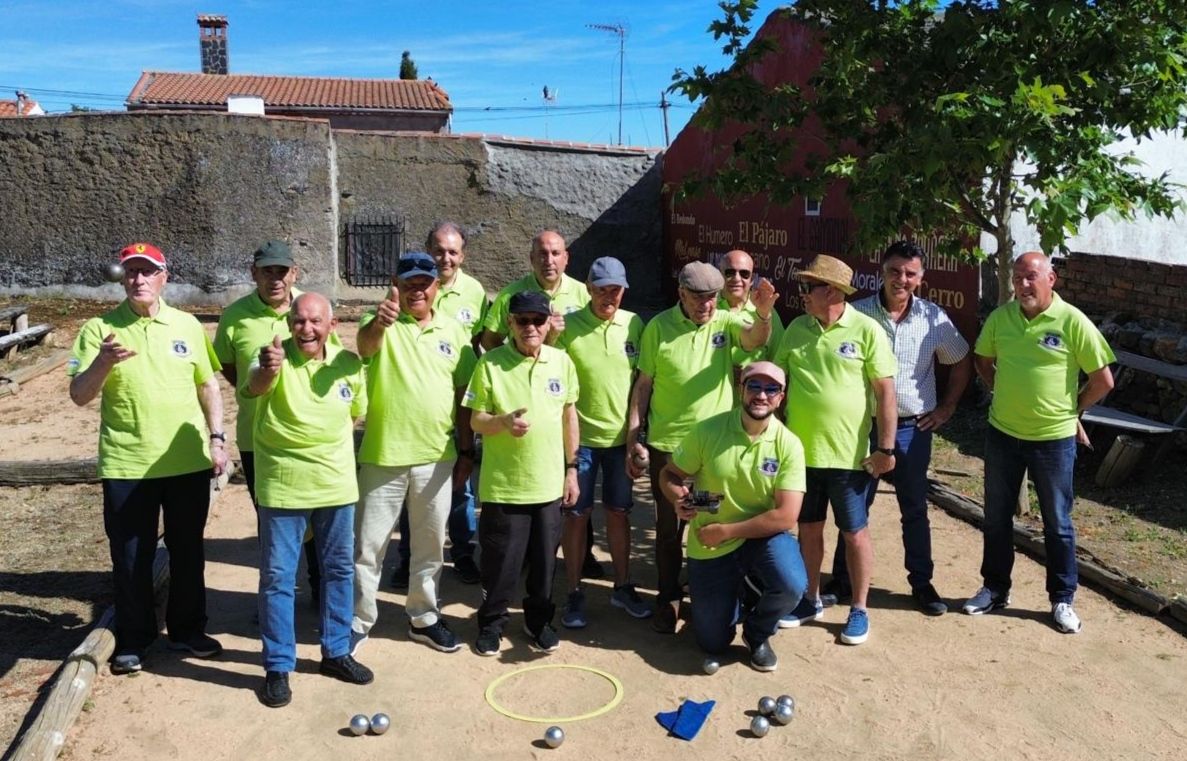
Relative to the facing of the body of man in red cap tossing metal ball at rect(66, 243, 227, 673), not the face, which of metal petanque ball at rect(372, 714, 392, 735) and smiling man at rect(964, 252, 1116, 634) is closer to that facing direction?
the metal petanque ball

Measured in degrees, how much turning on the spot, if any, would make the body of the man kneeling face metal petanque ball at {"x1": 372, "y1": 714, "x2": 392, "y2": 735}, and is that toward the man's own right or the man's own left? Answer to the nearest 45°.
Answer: approximately 45° to the man's own right

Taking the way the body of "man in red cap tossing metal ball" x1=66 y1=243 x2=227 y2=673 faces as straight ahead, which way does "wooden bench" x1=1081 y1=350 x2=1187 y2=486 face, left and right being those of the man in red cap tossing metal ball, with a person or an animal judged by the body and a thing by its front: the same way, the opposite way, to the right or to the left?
to the right

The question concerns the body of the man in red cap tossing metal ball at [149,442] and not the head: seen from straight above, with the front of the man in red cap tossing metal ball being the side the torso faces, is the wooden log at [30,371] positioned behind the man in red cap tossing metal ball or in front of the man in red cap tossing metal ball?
behind

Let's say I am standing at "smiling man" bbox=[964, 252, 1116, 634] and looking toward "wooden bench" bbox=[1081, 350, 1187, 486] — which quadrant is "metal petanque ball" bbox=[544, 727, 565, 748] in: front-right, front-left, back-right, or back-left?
back-left

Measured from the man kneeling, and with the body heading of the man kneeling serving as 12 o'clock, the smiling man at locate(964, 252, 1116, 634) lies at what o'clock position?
The smiling man is roughly at 8 o'clock from the man kneeling.

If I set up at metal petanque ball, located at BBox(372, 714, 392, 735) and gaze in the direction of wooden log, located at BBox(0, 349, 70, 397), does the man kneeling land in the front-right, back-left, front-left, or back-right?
back-right

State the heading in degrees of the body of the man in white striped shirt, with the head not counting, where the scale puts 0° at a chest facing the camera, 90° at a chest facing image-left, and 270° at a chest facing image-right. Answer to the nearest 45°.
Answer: approximately 0°

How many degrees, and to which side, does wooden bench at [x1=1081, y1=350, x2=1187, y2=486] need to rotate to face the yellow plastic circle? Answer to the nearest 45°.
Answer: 0° — it already faces it

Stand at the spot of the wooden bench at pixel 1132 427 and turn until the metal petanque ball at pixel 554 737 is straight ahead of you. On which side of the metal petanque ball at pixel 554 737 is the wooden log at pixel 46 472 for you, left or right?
right

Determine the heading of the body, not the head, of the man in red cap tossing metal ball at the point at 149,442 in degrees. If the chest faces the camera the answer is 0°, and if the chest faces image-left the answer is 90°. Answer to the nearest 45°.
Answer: approximately 0°

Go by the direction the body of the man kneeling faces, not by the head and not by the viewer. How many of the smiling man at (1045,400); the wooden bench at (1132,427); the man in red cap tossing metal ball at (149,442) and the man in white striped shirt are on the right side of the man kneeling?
1

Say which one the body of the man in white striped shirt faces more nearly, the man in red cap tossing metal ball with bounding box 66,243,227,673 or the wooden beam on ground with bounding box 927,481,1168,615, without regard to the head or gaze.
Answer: the man in red cap tossing metal ball

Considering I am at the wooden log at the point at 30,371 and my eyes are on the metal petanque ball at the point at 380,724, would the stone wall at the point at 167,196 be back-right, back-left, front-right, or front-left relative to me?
back-left
